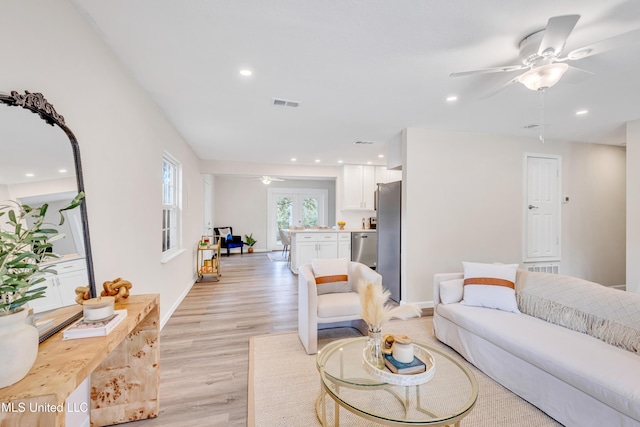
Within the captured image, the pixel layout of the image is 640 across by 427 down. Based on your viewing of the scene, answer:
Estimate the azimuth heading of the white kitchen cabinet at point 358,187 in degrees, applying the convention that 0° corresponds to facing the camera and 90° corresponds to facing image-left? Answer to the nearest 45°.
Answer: approximately 0°

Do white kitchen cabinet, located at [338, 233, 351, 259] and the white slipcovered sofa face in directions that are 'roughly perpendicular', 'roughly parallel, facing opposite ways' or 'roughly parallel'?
roughly perpendicular

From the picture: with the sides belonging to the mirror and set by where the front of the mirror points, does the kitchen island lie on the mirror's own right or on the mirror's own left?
on the mirror's own left

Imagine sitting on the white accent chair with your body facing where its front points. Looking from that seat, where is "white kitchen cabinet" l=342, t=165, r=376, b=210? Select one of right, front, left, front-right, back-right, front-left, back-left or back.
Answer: back-left

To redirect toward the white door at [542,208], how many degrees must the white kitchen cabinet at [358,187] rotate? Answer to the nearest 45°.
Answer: approximately 45° to its left

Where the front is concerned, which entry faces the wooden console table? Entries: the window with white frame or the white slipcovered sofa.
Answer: the white slipcovered sofa

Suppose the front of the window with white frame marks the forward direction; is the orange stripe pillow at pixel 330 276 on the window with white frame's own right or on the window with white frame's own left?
on the window with white frame's own right

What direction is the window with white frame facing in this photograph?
to the viewer's right

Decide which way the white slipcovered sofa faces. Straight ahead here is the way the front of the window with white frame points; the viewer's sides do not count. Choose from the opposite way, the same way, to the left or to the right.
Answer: the opposite way

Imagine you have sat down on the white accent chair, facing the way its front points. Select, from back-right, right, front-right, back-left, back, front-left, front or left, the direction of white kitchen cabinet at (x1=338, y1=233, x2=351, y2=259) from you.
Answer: back-left

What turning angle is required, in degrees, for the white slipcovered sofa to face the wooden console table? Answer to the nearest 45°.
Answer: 0° — it already faces it

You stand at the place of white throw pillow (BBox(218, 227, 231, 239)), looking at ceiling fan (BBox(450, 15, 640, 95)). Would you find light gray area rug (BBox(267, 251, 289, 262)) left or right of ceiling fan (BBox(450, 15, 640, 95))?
left

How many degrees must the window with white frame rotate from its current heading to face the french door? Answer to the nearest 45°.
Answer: approximately 45° to its left
